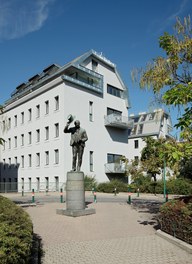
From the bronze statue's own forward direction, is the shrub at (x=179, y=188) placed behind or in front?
behind

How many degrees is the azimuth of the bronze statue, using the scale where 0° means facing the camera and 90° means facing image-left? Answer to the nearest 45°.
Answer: approximately 0°

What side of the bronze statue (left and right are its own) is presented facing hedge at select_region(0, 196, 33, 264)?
front

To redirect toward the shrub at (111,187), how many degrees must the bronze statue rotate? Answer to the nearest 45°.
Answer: approximately 180°

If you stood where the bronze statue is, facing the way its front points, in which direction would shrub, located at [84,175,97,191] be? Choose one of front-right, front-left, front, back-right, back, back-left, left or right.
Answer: back
